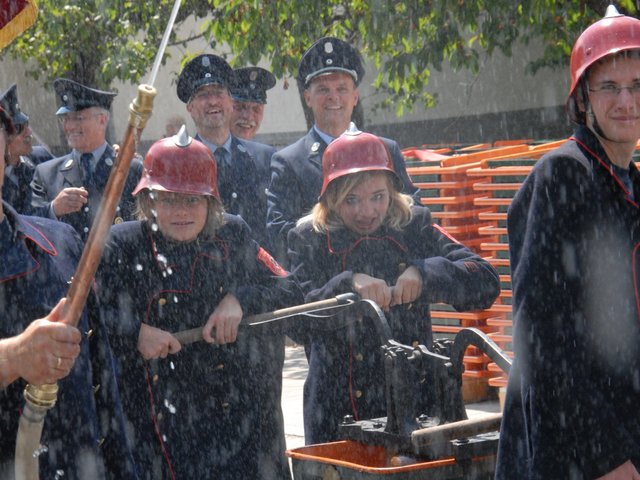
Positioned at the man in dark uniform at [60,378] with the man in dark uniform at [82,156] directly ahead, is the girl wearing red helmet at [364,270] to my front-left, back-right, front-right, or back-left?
front-right

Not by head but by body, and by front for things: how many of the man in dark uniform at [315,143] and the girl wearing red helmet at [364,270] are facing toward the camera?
2

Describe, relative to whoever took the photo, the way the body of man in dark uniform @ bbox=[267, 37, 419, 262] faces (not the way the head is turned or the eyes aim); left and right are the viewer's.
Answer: facing the viewer

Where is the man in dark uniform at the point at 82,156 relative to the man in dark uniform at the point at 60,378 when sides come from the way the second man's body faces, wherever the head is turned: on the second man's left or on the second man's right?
on the second man's left

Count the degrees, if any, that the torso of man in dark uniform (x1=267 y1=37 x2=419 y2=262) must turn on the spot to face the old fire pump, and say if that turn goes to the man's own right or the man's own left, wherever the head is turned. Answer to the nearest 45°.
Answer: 0° — they already face it

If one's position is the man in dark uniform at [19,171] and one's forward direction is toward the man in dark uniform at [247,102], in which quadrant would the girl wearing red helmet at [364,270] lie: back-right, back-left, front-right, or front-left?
front-right

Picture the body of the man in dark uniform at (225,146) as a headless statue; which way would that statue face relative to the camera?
toward the camera

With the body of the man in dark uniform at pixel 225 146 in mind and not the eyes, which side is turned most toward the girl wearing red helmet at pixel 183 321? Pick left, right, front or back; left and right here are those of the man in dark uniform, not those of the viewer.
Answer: front

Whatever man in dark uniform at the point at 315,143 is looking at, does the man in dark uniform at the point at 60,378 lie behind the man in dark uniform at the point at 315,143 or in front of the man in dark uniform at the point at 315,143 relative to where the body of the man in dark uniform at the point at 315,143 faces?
in front

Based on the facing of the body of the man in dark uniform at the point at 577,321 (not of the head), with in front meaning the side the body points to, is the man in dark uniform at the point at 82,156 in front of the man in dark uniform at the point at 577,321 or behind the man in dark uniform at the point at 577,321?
behind

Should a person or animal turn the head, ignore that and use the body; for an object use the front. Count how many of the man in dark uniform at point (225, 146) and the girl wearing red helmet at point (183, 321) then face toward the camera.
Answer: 2

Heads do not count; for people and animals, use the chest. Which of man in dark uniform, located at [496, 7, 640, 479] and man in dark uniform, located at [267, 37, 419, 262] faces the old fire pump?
man in dark uniform, located at [267, 37, 419, 262]
